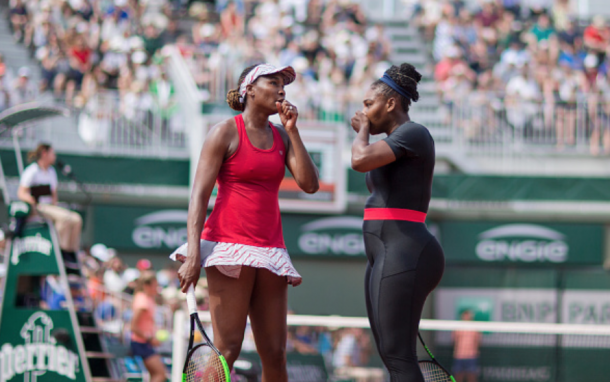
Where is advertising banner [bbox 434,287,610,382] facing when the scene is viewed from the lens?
facing the viewer

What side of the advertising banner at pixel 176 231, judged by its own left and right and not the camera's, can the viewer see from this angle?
front

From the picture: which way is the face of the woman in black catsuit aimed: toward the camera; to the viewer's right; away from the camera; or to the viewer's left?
to the viewer's left

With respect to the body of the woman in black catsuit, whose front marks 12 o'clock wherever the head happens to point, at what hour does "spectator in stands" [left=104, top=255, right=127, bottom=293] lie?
The spectator in stands is roughly at 2 o'clock from the woman in black catsuit.

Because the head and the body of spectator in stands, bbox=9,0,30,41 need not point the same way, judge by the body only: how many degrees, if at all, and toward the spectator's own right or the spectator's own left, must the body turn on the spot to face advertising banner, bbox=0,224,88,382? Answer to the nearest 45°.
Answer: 0° — they already face it

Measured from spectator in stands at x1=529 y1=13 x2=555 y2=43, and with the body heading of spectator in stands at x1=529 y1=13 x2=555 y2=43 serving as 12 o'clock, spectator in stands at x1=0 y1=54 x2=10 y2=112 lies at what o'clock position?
spectator in stands at x1=0 y1=54 x2=10 y2=112 is roughly at 2 o'clock from spectator in stands at x1=529 y1=13 x2=555 y2=43.

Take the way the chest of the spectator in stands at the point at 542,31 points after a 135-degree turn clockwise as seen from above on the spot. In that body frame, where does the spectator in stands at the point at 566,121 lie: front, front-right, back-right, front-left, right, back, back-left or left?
back-left

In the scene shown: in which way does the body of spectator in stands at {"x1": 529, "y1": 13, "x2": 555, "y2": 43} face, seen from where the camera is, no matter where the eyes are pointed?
toward the camera

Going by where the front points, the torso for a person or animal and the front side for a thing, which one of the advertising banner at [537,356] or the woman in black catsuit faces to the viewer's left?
the woman in black catsuit

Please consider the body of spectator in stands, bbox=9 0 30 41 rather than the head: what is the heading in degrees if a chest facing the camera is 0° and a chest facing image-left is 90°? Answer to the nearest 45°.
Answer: approximately 0°

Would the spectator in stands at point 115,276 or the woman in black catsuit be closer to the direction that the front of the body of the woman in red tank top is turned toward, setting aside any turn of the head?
the woman in black catsuit

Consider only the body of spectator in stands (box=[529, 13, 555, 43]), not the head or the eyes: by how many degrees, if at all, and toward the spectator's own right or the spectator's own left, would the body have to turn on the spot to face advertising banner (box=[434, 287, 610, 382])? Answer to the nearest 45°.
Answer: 0° — they already face it

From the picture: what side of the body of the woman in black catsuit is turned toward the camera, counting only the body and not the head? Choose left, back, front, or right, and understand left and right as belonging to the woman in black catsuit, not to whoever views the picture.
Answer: left

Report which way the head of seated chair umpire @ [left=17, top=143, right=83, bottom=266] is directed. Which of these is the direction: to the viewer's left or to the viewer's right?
to the viewer's right

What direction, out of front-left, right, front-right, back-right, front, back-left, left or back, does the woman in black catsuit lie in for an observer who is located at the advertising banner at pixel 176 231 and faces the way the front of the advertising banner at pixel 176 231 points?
front
